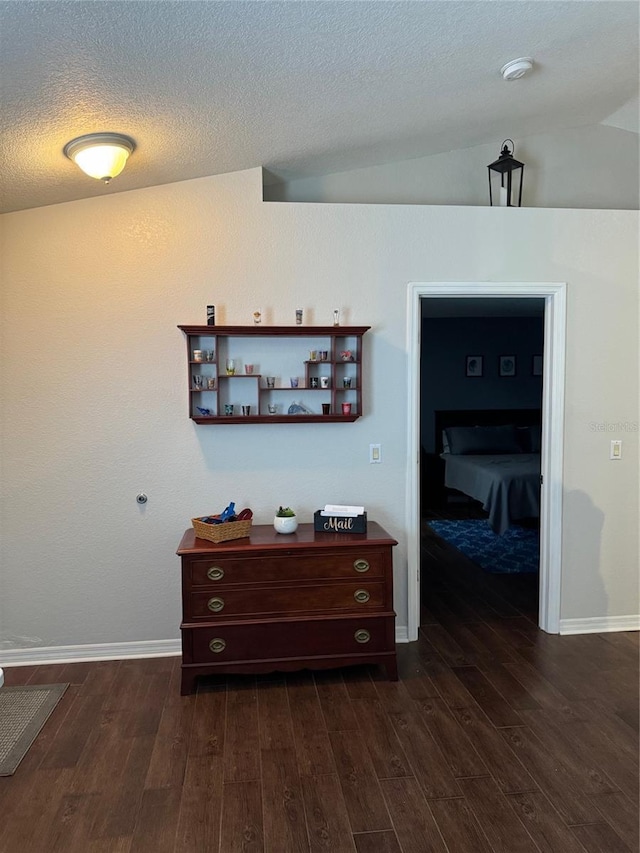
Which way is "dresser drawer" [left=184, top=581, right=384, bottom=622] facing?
toward the camera

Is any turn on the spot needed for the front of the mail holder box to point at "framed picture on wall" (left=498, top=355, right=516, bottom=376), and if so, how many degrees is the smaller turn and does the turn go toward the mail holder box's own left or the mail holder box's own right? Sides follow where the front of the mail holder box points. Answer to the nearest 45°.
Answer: approximately 135° to the mail holder box's own left

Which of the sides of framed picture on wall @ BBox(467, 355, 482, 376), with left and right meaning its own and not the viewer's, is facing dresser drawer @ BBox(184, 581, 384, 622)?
front

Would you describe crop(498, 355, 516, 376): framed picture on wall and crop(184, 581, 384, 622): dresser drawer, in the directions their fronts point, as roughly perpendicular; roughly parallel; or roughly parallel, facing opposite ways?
roughly parallel

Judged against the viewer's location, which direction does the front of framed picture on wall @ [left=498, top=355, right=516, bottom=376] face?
facing the viewer

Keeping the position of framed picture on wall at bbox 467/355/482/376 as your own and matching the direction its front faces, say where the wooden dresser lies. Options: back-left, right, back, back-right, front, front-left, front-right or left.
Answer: front

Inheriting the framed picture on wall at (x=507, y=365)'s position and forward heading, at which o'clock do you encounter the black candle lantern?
The black candle lantern is roughly at 12 o'clock from the framed picture on wall.

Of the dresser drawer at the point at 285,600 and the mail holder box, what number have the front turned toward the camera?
2

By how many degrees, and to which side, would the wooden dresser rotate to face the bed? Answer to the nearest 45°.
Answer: approximately 135° to its left

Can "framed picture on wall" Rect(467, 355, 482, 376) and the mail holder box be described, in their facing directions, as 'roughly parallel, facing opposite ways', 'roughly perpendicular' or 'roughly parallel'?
roughly parallel

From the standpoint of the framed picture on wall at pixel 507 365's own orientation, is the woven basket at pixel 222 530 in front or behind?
in front

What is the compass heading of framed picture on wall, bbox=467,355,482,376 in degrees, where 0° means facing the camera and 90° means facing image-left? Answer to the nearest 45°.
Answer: approximately 0°

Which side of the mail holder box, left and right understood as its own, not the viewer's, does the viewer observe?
front

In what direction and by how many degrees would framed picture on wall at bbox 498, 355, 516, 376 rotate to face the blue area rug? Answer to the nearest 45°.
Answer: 0° — it already faces it

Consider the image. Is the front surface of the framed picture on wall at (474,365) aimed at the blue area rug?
yes
